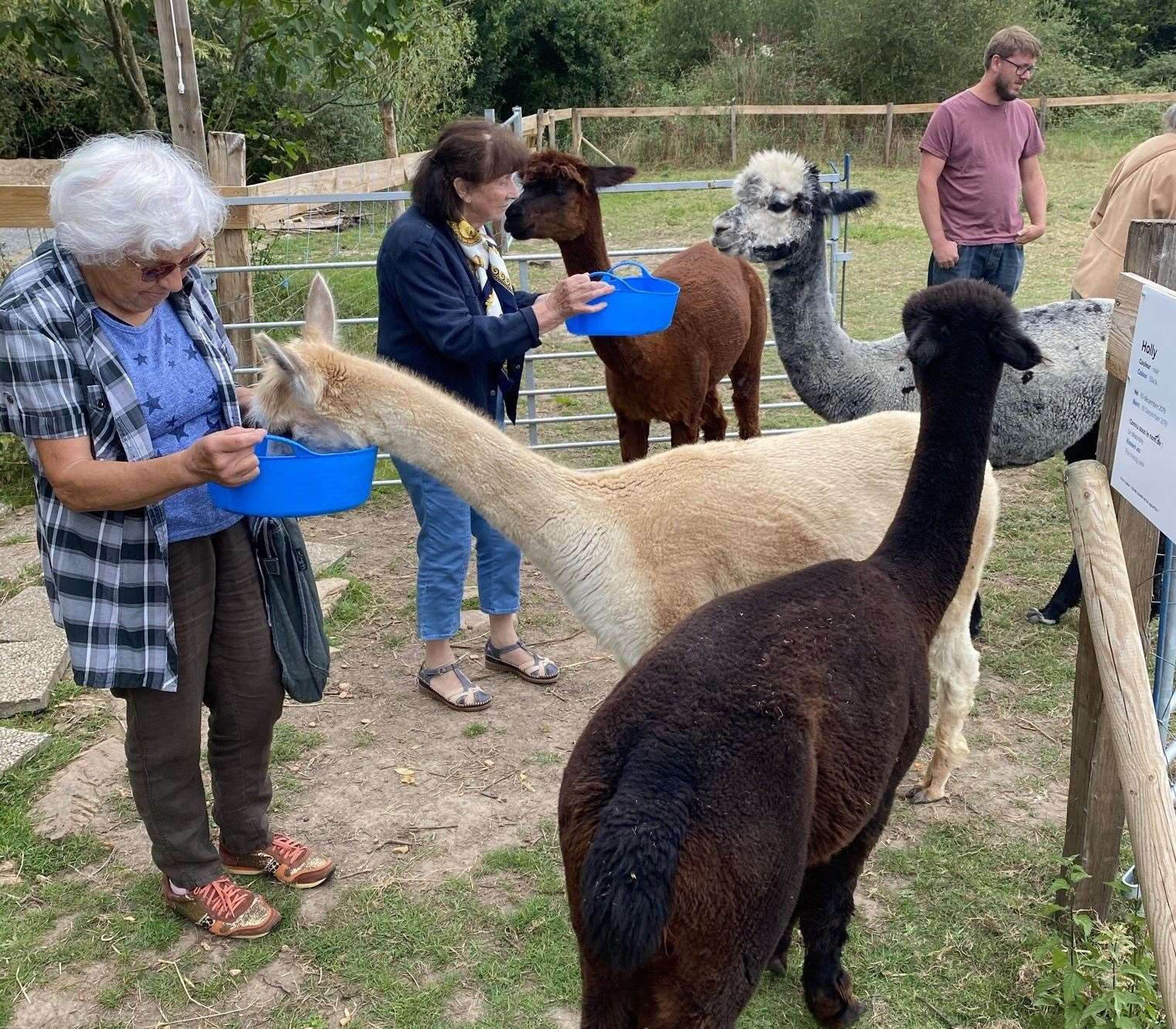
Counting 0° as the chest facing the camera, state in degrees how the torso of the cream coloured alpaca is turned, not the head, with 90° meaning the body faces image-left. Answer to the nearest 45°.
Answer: approximately 90°

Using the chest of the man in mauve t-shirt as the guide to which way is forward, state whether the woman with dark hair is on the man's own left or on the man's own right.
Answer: on the man's own right

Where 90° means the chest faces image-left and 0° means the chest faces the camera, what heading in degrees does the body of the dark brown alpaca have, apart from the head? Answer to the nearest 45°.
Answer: approximately 225°

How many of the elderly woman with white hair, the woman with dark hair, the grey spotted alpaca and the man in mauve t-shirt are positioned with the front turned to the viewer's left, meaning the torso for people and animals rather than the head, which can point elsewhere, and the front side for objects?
1

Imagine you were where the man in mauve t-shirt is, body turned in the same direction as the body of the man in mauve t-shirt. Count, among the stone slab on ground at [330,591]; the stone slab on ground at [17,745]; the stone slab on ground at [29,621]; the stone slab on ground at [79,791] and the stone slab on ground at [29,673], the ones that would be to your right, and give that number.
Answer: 5

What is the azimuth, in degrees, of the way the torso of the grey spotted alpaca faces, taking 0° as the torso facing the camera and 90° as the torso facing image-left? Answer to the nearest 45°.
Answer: approximately 90°

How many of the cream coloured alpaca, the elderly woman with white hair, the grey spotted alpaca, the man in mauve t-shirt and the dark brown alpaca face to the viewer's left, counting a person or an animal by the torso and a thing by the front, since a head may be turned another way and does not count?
2

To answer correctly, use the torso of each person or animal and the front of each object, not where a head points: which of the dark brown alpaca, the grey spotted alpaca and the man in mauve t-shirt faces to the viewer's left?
the grey spotted alpaca

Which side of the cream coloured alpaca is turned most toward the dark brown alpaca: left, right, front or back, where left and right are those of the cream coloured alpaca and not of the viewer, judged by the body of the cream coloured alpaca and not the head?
left

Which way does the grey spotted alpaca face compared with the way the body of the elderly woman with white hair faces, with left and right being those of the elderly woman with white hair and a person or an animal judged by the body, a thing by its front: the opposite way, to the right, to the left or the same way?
the opposite way

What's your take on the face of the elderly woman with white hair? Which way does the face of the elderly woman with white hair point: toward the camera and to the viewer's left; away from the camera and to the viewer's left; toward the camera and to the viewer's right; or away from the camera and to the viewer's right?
toward the camera and to the viewer's right

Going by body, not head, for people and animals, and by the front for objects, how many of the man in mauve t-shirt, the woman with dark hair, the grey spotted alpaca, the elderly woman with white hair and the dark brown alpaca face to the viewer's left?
1

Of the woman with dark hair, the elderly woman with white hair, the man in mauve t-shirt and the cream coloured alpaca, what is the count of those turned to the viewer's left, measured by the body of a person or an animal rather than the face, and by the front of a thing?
1
